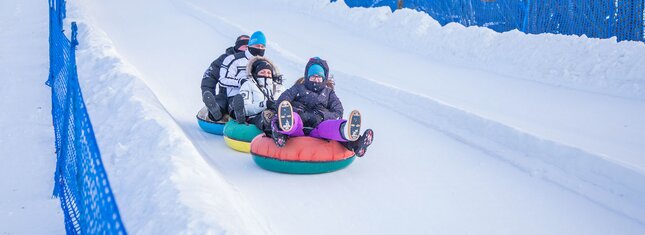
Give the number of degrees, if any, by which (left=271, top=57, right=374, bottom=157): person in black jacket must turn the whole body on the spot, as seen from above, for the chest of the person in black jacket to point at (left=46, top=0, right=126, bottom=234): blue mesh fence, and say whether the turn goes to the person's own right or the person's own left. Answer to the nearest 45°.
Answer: approximately 45° to the person's own right

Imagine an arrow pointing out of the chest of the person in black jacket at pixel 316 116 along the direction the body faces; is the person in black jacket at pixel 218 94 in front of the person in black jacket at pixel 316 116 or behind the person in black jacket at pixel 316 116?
behind

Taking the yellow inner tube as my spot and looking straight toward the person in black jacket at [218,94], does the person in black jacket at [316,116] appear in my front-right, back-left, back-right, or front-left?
back-right

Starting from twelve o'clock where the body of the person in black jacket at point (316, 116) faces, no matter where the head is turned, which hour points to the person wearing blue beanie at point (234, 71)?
The person wearing blue beanie is roughly at 5 o'clock from the person in black jacket.

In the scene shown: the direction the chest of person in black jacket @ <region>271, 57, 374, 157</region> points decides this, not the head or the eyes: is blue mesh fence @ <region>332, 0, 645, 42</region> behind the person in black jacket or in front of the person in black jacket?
behind

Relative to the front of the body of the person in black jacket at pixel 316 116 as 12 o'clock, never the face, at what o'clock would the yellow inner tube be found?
The yellow inner tube is roughly at 4 o'clock from the person in black jacket.

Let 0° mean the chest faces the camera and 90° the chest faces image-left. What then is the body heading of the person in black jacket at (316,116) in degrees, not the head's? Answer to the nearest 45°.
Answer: approximately 0°
